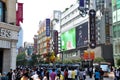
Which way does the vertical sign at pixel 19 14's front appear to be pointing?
toward the camera
